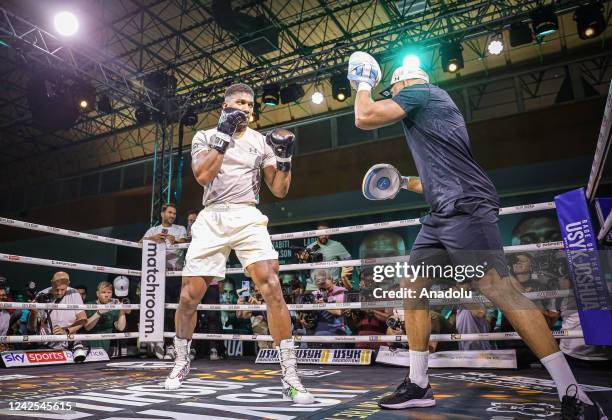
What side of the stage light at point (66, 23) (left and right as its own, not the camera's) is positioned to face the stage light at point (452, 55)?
left

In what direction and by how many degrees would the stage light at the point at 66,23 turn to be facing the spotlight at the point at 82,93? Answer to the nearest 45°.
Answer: approximately 180°

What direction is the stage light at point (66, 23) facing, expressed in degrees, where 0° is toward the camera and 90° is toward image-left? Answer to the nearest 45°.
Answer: approximately 0°

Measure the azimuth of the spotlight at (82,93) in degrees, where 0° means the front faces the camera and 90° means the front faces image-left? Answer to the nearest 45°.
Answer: approximately 0°

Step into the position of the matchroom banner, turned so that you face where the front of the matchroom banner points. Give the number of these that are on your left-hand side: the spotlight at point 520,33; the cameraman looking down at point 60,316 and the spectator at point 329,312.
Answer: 2
